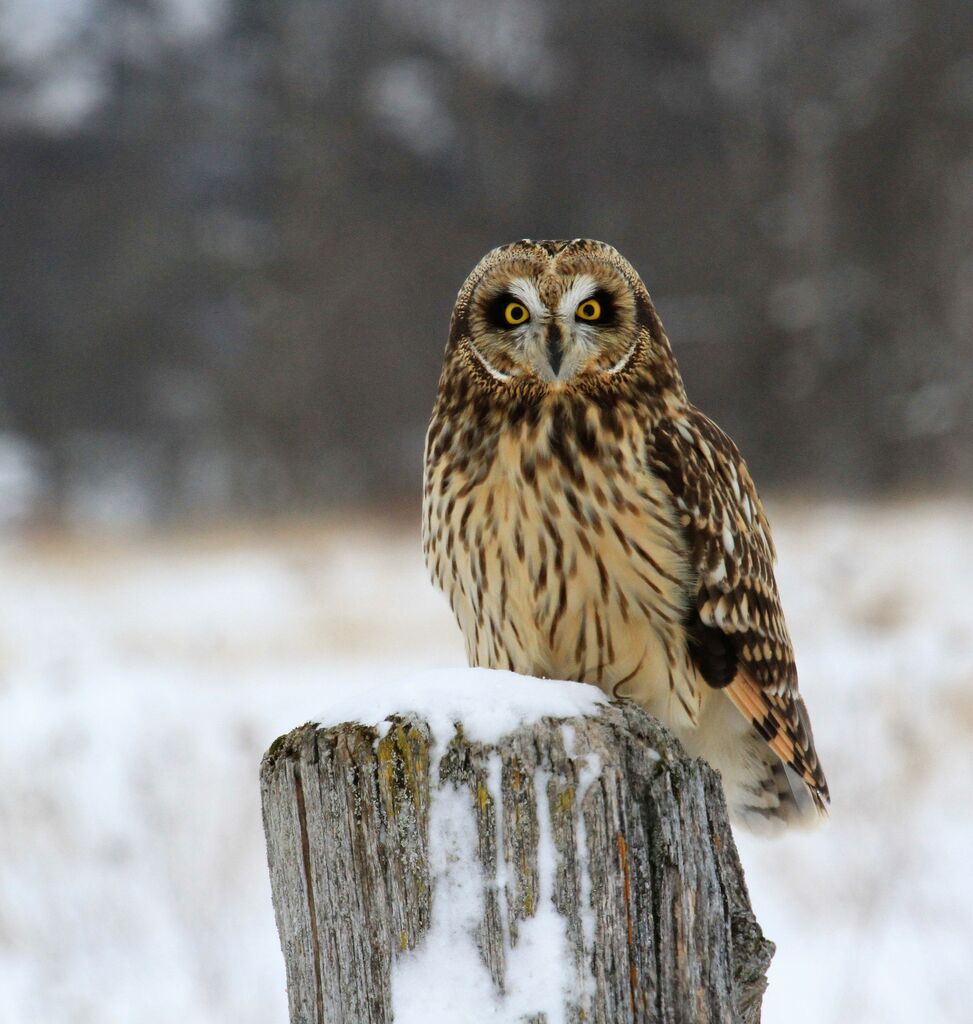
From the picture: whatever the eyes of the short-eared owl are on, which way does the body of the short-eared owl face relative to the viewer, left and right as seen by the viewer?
facing the viewer and to the left of the viewer
